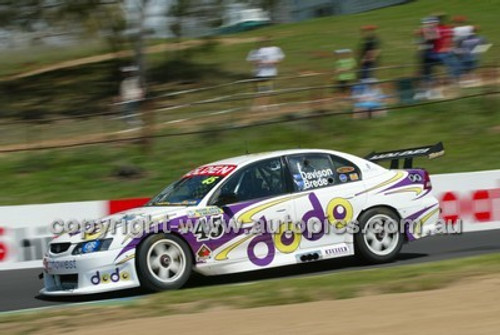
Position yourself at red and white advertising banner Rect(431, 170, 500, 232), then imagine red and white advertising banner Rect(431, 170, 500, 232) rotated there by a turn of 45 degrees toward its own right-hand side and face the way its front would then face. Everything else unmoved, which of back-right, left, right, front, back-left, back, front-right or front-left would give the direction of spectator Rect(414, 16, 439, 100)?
back-right

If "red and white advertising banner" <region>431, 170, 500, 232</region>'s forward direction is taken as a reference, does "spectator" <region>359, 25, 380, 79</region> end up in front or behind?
behind

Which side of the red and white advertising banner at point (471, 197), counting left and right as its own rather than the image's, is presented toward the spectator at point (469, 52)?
back

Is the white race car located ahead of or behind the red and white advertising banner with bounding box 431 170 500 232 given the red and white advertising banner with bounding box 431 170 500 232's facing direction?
ahead

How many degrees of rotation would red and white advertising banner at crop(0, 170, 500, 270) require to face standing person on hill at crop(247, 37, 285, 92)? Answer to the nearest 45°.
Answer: approximately 135° to its left

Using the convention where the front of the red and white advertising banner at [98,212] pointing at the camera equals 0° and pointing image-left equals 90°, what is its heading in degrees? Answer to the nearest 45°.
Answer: approximately 0°

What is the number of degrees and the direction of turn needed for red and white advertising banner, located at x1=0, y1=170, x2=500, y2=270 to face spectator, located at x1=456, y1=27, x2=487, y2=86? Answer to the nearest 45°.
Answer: approximately 135° to its left

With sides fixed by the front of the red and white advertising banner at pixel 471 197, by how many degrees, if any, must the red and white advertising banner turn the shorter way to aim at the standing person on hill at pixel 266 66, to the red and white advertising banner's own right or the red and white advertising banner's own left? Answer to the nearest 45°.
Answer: approximately 135° to the red and white advertising banner's own right

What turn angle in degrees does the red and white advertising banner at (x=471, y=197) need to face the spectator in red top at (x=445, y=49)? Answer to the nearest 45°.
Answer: approximately 180°

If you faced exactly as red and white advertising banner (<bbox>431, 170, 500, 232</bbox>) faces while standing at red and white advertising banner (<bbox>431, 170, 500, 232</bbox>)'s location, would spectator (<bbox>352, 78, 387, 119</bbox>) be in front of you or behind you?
behind

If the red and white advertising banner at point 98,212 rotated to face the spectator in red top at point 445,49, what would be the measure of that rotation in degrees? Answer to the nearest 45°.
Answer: approximately 135° to its left
